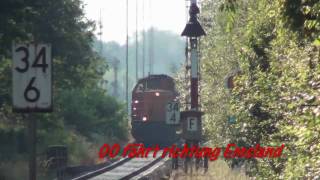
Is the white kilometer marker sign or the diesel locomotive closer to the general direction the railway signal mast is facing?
the white kilometer marker sign

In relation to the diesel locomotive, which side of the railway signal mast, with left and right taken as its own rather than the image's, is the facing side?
back

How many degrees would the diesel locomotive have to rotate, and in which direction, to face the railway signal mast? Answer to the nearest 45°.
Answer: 0° — it already faces it

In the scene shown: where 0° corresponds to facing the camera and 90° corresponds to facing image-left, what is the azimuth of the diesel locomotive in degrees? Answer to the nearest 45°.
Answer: approximately 0°

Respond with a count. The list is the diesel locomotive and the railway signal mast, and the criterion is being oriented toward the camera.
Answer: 2

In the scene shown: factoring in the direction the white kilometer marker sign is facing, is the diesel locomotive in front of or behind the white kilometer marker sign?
behind

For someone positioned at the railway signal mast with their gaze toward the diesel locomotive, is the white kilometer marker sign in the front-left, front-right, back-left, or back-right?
back-left

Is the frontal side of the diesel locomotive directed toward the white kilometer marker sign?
yes
